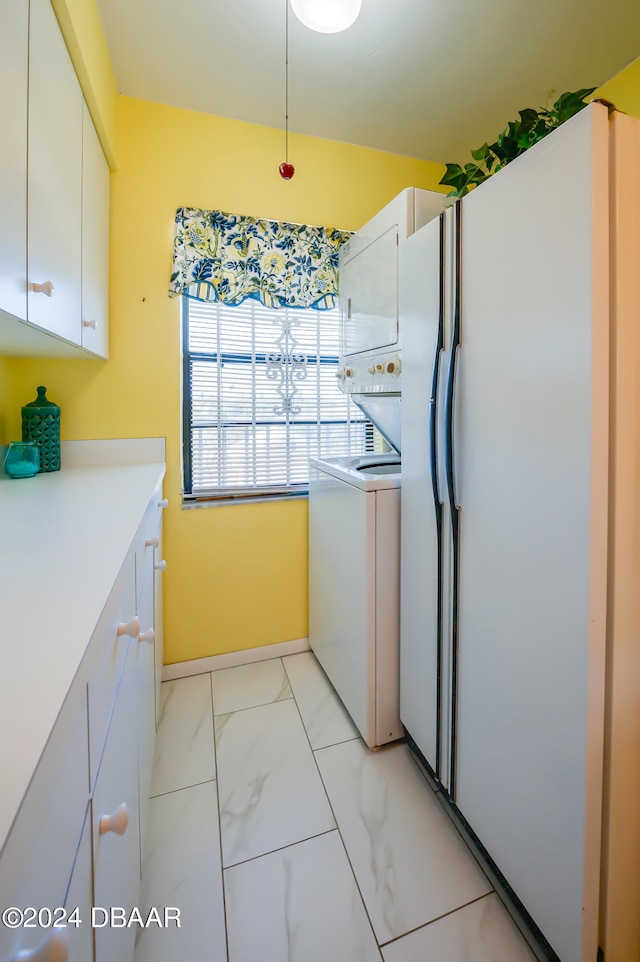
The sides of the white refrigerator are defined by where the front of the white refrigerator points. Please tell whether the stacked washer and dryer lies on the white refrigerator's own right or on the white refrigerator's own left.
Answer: on the white refrigerator's own right

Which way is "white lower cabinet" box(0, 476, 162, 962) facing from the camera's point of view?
to the viewer's right

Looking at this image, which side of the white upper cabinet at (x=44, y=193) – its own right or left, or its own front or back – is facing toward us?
right

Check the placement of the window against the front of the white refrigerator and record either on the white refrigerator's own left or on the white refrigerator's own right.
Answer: on the white refrigerator's own right

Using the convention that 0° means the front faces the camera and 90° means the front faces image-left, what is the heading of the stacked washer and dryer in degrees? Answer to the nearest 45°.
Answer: approximately 45°

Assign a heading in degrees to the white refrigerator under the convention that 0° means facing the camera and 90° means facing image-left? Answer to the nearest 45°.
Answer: approximately 45°

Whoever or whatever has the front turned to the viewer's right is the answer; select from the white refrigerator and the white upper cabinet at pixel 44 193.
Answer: the white upper cabinet
